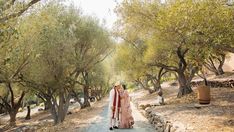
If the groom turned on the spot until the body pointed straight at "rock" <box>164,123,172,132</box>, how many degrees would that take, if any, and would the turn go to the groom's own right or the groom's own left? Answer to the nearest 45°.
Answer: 0° — they already face it

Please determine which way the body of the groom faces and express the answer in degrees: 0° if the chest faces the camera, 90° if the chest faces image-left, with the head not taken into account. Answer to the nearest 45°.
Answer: approximately 315°
